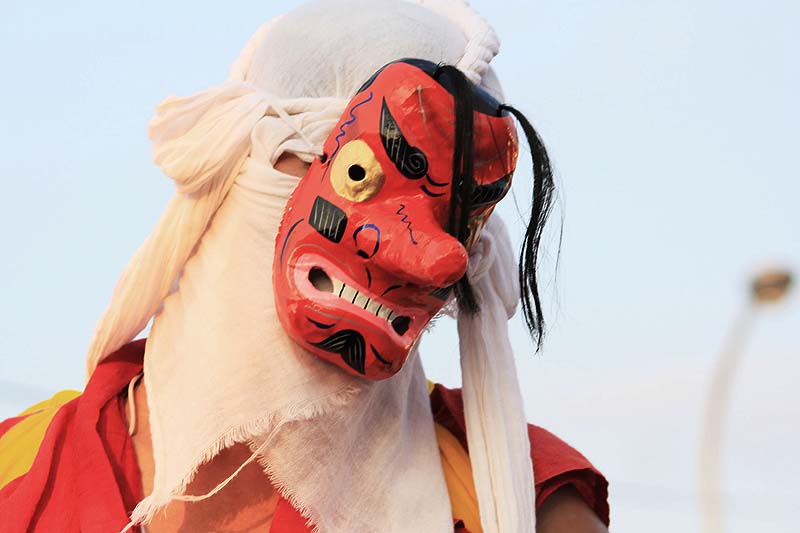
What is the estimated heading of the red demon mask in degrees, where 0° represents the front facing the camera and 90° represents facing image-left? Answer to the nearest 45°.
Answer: approximately 315°
